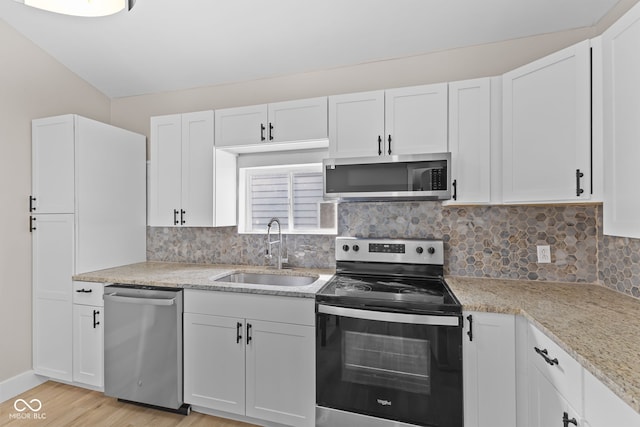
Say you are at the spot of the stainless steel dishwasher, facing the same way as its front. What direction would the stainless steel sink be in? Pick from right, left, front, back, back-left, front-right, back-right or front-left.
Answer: back-left

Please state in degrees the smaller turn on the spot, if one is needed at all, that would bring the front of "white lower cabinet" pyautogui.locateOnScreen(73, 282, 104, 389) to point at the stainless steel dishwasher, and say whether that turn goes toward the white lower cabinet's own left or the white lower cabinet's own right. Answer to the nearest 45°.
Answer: approximately 90° to the white lower cabinet's own left

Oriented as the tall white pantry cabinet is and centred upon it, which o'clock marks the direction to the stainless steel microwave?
The stainless steel microwave is roughly at 9 o'clock from the tall white pantry cabinet.

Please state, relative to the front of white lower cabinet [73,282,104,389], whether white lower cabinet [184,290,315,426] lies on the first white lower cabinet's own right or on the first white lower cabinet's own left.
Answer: on the first white lower cabinet's own left

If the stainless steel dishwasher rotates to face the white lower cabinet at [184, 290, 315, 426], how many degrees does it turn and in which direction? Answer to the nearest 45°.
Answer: approximately 90° to its left

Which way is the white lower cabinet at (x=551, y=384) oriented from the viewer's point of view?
to the viewer's left

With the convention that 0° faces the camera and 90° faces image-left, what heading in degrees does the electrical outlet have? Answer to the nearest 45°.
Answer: approximately 0°

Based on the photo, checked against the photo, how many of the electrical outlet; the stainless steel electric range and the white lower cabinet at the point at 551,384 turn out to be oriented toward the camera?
2

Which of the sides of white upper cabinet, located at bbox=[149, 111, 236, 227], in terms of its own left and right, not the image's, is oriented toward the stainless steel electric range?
left

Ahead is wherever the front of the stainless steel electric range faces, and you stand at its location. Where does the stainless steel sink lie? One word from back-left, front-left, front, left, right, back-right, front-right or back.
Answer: back-right
